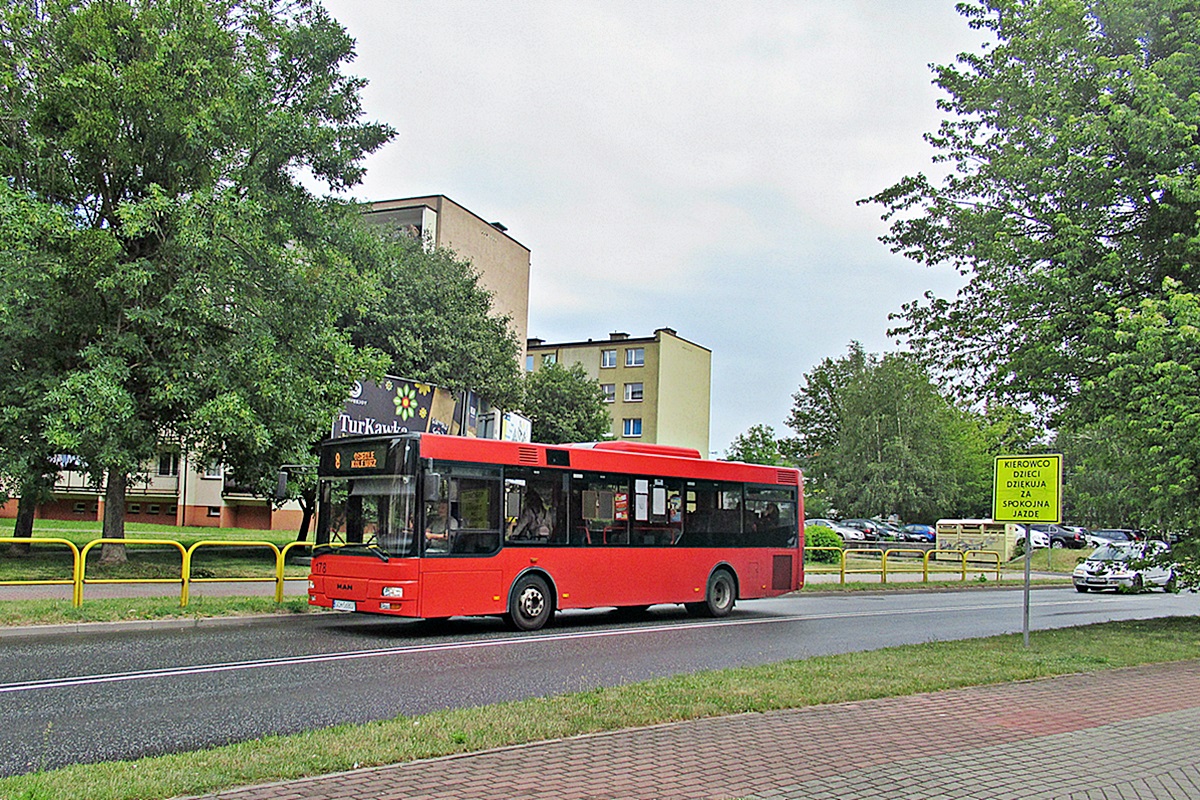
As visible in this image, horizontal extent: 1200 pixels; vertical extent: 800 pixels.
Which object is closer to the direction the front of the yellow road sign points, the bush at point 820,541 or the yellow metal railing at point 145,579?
the yellow metal railing

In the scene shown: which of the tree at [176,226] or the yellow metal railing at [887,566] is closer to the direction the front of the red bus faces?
the tree

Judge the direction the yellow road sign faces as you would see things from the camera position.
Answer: facing the viewer

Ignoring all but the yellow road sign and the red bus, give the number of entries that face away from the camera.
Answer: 0

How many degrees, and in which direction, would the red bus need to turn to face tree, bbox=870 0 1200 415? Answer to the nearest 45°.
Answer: approximately 135° to its left

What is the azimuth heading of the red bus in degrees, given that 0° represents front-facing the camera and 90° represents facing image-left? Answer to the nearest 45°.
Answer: approximately 45°

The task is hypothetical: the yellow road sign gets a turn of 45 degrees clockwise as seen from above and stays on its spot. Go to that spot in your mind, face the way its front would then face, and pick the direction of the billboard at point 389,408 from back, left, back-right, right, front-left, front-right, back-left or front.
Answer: right

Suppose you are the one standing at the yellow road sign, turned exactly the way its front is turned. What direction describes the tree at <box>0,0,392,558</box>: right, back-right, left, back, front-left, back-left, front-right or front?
right

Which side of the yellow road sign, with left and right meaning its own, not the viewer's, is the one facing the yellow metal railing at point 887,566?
back

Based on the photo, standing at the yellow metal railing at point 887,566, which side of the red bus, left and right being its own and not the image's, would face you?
back

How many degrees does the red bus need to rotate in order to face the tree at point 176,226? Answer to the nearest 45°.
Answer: approximately 90° to its right
